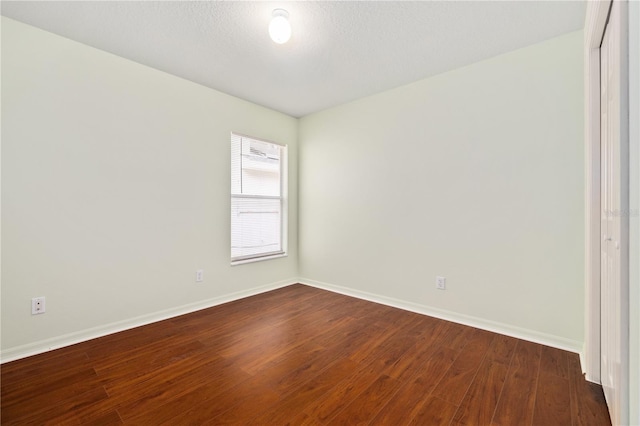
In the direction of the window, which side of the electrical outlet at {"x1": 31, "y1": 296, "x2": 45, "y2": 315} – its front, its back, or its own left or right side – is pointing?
left

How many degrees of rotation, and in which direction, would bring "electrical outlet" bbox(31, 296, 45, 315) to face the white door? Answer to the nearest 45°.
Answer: approximately 45° to its left

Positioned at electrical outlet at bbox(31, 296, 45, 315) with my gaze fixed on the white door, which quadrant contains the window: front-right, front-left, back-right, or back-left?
front-left

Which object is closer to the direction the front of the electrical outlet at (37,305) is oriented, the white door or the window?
the white door

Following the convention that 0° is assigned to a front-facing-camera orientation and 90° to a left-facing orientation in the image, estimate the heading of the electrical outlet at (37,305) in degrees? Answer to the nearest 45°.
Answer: approximately 0°

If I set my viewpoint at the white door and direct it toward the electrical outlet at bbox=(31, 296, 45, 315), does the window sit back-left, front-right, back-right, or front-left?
front-right
